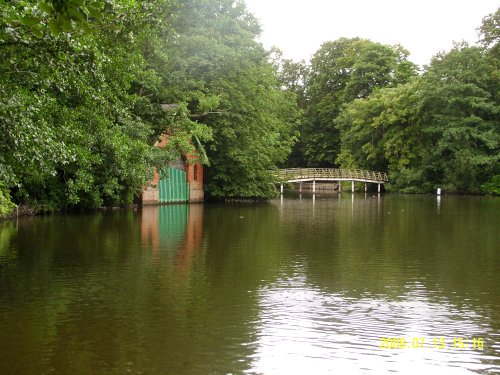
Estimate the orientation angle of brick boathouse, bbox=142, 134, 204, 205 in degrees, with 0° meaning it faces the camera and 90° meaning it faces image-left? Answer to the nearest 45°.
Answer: approximately 0°
